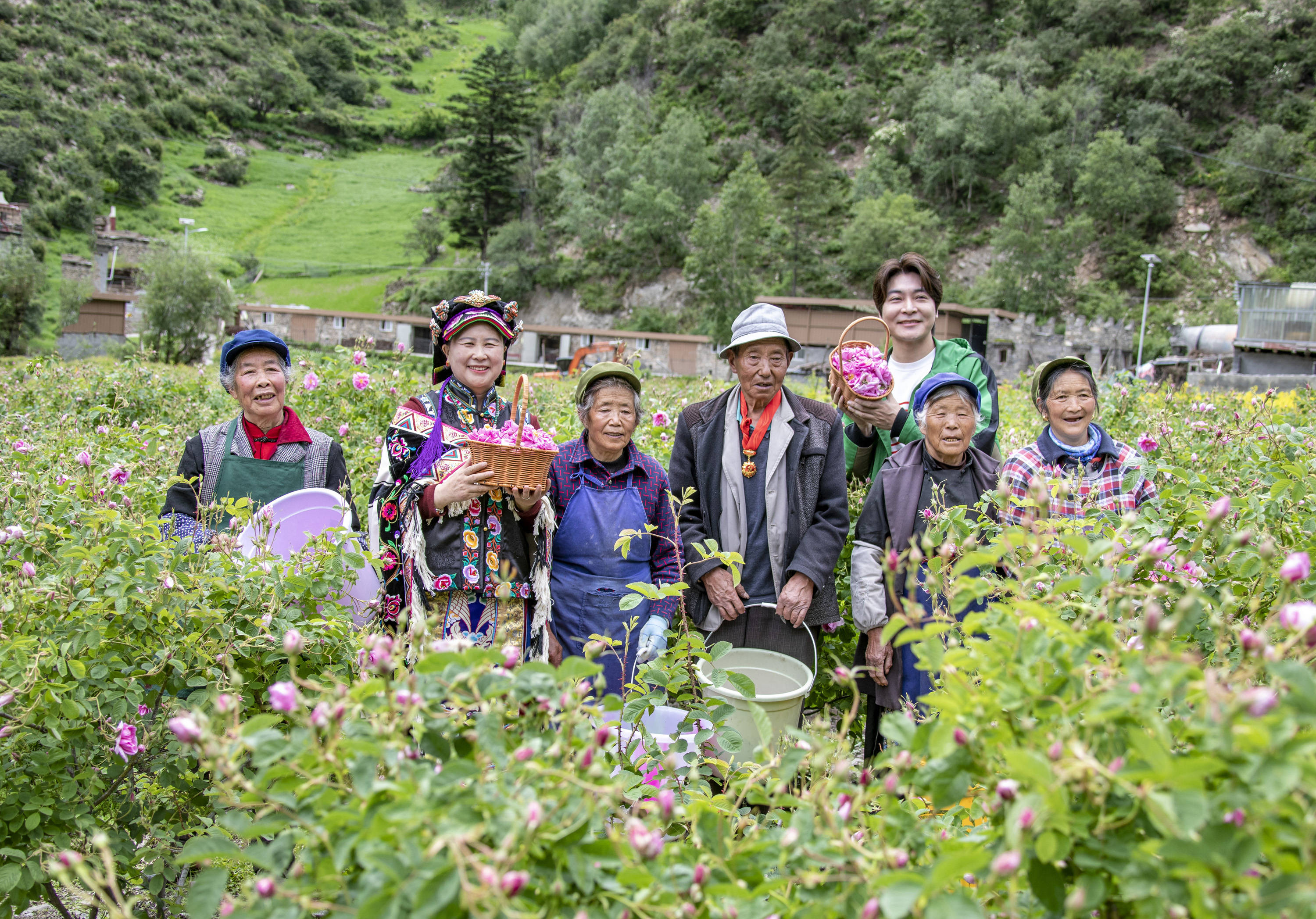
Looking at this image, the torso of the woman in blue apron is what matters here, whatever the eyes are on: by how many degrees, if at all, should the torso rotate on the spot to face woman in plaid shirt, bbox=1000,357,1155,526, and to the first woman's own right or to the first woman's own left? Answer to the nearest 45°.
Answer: approximately 90° to the first woman's own left

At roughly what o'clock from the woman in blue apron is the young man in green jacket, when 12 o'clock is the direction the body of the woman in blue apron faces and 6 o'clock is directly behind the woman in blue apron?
The young man in green jacket is roughly at 8 o'clock from the woman in blue apron.

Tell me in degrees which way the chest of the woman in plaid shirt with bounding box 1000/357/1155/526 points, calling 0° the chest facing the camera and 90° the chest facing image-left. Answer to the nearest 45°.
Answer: approximately 0°

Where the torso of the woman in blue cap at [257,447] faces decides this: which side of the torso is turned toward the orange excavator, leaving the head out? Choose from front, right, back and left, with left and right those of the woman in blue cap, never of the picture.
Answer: back

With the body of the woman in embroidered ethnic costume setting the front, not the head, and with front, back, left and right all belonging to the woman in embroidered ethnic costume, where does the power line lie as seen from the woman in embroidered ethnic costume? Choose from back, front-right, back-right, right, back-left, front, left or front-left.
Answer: back-left

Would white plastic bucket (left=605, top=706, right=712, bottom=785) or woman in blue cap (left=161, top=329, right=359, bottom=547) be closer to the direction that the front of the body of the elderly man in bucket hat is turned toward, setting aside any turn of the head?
the white plastic bucket

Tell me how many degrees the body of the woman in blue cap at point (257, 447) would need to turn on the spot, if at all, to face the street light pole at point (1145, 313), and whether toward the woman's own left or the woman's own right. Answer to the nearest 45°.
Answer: approximately 135° to the woman's own left
